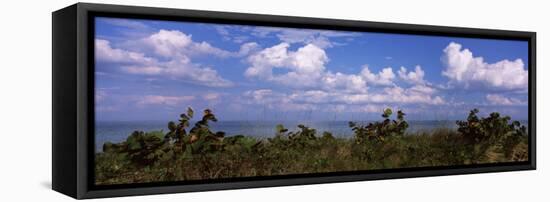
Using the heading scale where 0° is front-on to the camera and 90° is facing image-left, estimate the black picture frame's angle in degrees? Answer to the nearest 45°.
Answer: approximately 315°
